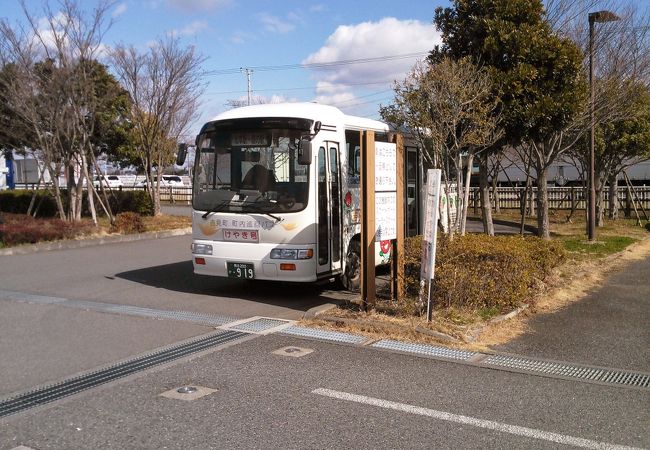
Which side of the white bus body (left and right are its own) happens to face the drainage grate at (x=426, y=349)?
front

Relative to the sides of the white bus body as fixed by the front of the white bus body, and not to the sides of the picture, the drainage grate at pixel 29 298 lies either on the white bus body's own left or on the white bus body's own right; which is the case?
on the white bus body's own right

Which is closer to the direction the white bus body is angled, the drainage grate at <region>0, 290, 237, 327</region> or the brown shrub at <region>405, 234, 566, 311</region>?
the drainage grate

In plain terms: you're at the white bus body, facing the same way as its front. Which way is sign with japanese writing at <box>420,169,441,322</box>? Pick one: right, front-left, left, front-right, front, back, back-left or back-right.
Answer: left

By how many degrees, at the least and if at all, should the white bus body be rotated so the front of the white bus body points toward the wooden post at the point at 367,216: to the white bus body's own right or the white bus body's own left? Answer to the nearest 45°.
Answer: approximately 90° to the white bus body's own left

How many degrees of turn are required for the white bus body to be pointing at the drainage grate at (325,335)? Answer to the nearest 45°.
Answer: approximately 45° to its left

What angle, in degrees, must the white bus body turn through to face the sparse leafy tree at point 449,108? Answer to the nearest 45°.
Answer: approximately 135° to its left

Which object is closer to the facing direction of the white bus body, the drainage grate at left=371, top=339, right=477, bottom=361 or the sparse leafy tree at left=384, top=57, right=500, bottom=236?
the drainage grate

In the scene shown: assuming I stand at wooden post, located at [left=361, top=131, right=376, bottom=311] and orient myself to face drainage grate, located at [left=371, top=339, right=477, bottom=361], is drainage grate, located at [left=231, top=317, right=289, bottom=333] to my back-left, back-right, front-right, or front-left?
front-right

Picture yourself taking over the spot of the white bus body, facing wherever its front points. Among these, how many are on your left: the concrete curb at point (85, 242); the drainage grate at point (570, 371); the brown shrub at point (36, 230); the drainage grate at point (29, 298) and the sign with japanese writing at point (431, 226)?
2

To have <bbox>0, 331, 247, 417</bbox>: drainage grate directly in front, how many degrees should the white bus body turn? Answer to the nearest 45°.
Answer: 0° — it already faces it

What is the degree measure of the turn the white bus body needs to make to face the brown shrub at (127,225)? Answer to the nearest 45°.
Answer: approximately 90° to its right

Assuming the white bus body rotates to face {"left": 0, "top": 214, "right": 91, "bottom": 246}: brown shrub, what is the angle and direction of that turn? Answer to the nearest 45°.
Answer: approximately 90° to its right

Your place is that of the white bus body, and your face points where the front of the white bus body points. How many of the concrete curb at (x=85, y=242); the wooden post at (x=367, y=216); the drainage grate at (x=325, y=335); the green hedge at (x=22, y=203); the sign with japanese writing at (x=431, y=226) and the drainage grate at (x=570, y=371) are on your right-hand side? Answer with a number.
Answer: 2

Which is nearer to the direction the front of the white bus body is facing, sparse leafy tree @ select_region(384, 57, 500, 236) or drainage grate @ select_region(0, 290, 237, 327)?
the drainage grate

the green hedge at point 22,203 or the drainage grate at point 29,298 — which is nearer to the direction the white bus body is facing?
the drainage grate

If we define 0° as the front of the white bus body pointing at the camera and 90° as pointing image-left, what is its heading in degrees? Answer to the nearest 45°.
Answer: approximately 45°

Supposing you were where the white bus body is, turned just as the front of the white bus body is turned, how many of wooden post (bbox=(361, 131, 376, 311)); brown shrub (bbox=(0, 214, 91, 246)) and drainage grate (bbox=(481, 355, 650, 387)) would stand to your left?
2
